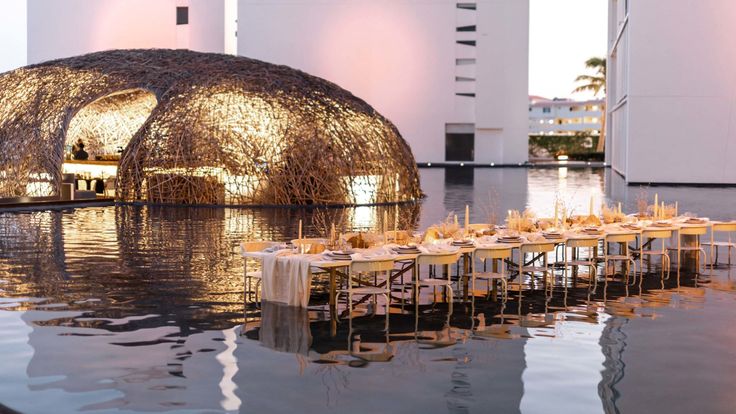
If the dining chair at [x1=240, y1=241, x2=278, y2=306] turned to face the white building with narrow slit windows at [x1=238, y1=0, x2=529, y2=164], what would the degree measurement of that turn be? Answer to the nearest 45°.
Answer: approximately 90° to its left

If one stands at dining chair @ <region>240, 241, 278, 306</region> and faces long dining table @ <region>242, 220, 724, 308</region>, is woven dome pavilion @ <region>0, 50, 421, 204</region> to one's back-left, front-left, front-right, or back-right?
front-left

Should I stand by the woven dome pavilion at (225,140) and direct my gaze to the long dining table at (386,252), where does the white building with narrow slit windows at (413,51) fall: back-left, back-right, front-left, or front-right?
back-left

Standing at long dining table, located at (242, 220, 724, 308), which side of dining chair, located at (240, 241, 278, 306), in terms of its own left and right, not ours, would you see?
front

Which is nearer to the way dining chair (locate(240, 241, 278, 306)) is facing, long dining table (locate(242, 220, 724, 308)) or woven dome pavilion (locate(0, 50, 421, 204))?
the long dining table

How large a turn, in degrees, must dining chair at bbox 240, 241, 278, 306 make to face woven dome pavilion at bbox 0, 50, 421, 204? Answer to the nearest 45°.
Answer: approximately 90° to its left

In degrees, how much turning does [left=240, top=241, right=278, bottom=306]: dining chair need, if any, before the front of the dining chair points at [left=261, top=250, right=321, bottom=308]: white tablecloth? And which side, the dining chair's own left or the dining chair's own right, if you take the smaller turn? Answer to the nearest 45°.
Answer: approximately 45° to the dining chair's own right

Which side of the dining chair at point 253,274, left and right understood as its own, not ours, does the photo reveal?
right

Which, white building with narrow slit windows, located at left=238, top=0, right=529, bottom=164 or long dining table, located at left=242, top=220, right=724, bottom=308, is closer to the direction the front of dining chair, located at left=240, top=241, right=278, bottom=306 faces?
the long dining table
